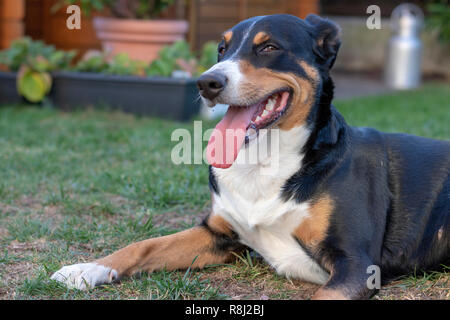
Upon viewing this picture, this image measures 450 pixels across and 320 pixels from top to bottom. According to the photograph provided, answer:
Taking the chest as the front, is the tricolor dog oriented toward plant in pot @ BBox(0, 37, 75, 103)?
no

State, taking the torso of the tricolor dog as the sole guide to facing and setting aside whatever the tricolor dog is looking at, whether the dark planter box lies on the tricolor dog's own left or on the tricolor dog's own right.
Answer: on the tricolor dog's own right

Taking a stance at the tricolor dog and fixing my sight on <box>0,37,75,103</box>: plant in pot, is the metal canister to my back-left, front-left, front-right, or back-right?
front-right

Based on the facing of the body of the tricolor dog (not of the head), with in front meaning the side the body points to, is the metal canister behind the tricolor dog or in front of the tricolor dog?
behind

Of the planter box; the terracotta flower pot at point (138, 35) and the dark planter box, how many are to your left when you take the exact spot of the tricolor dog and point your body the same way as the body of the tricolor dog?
0

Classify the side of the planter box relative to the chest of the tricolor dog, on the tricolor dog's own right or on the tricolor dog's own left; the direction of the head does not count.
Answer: on the tricolor dog's own right

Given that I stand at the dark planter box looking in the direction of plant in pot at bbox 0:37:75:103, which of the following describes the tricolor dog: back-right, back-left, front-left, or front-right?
back-left

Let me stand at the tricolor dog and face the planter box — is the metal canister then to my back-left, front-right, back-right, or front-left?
front-right
